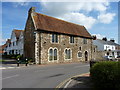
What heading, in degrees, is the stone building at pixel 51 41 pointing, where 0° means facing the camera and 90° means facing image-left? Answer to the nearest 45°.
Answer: approximately 315°
